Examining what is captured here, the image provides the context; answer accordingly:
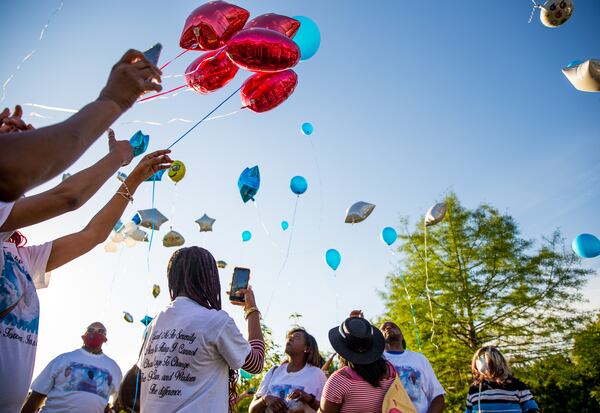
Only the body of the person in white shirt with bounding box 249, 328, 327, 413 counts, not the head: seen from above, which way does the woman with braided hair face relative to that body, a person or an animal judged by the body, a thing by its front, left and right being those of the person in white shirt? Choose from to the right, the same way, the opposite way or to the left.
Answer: the opposite way

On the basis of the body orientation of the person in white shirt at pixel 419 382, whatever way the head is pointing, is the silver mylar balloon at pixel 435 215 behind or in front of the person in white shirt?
behind

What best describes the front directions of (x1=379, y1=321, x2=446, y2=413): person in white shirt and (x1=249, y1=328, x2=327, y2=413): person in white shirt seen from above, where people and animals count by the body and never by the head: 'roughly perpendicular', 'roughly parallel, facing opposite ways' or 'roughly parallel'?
roughly parallel

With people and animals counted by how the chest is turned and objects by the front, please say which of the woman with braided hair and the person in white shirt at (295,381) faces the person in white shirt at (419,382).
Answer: the woman with braided hair

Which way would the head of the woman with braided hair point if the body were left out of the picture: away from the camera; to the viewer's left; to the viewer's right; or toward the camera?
away from the camera

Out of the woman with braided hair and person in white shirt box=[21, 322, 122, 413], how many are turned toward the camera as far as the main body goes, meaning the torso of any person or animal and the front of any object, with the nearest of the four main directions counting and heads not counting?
1

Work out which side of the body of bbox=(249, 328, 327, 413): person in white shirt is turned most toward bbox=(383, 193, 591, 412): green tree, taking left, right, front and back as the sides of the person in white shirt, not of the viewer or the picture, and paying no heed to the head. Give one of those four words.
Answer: back

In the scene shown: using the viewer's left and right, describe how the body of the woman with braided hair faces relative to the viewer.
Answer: facing away from the viewer and to the right of the viewer

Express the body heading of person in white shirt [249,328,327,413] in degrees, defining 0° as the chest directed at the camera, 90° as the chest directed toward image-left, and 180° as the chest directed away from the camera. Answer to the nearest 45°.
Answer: approximately 45°

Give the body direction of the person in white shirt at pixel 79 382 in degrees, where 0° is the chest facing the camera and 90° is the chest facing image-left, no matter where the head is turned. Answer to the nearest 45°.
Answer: approximately 0°
